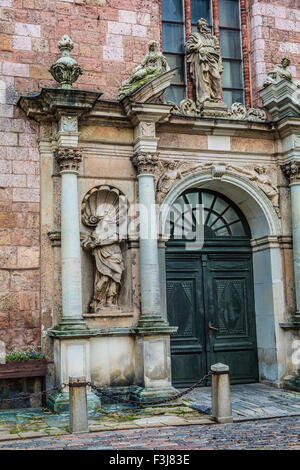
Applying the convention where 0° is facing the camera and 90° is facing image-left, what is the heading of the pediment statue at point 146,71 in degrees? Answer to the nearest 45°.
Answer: approximately 45°

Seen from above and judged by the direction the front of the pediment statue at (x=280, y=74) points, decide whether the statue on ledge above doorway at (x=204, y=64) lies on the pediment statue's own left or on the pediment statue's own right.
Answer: on the pediment statue's own right

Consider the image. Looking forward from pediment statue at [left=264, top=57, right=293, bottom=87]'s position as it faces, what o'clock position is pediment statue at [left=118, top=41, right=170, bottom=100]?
pediment statue at [left=118, top=41, right=170, bottom=100] is roughly at 2 o'clock from pediment statue at [left=264, top=57, right=293, bottom=87].

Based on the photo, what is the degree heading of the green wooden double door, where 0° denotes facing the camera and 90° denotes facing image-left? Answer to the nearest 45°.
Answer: approximately 0°

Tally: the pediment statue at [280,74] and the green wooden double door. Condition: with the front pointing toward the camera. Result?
2

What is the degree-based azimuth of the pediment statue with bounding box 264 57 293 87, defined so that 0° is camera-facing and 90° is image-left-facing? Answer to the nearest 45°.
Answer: approximately 0°
